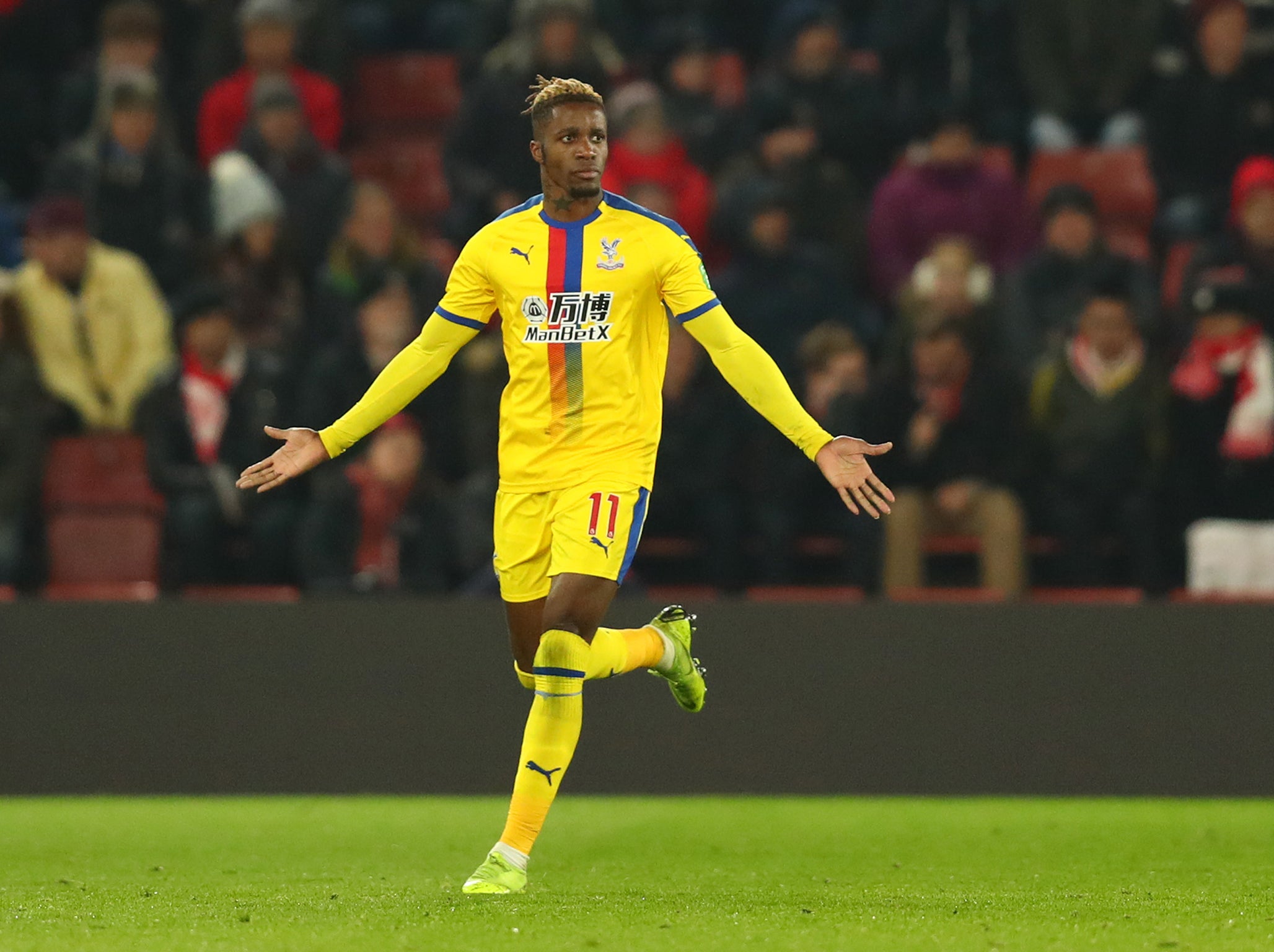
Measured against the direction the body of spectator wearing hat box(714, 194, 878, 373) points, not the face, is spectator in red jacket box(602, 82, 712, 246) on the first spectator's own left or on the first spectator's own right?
on the first spectator's own right

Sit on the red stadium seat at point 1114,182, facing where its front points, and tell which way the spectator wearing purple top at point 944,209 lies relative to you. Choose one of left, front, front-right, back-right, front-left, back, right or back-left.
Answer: front-right

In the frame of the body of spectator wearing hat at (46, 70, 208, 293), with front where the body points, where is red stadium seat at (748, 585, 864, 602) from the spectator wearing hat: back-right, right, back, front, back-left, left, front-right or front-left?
front-left

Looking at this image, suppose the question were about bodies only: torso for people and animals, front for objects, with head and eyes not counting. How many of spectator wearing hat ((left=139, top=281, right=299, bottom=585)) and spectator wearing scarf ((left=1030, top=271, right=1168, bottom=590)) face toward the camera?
2

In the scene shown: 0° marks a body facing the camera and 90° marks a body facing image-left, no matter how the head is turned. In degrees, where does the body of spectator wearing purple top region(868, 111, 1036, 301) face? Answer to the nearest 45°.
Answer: approximately 0°

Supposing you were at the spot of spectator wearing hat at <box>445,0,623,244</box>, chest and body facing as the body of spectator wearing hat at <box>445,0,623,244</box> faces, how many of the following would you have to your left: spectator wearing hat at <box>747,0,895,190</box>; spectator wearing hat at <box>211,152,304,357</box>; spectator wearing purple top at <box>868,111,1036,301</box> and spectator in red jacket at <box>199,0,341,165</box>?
2

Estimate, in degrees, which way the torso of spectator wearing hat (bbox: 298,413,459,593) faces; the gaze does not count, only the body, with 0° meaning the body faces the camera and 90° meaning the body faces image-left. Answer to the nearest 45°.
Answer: approximately 0°

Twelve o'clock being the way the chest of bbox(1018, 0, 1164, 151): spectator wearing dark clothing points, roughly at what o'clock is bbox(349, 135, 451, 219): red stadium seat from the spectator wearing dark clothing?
The red stadium seat is roughly at 3 o'clock from the spectator wearing dark clothing.
